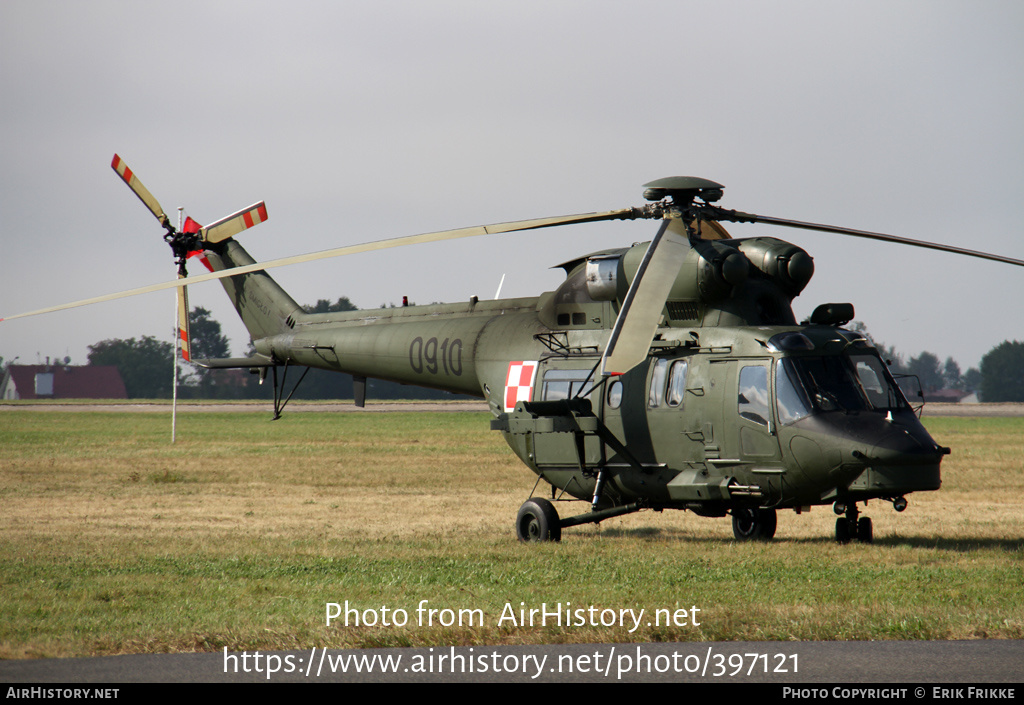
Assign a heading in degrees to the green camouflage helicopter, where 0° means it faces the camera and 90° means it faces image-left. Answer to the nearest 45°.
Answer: approximately 315°
